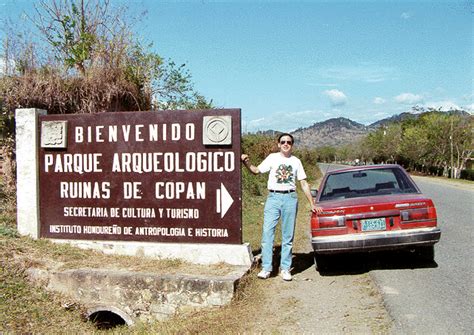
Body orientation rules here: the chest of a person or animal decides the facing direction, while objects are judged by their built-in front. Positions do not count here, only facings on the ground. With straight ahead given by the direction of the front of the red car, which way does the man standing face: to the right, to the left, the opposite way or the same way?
the opposite way

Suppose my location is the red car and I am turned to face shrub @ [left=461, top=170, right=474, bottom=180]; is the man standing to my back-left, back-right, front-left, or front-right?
back-left

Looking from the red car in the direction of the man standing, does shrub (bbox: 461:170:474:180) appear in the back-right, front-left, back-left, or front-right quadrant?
back-right

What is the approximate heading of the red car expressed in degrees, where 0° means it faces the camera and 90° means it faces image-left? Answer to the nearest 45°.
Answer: approximately 180°

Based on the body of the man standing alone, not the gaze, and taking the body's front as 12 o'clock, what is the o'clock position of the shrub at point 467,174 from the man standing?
The shrub is roughly at 7 o'clock from the man standing.

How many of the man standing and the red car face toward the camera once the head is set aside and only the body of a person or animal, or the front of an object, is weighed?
1

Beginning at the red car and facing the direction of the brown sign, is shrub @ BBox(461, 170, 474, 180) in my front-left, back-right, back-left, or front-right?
back-right

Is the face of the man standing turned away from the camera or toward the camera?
toward the camera

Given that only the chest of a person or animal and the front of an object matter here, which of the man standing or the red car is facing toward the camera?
the man standing

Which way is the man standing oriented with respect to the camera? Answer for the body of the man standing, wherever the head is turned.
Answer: toward the camera

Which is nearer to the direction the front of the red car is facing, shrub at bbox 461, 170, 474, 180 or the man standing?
the shrub

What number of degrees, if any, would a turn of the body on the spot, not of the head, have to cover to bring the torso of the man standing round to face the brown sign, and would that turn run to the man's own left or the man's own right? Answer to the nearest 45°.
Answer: approximately 90° to the man's own right
